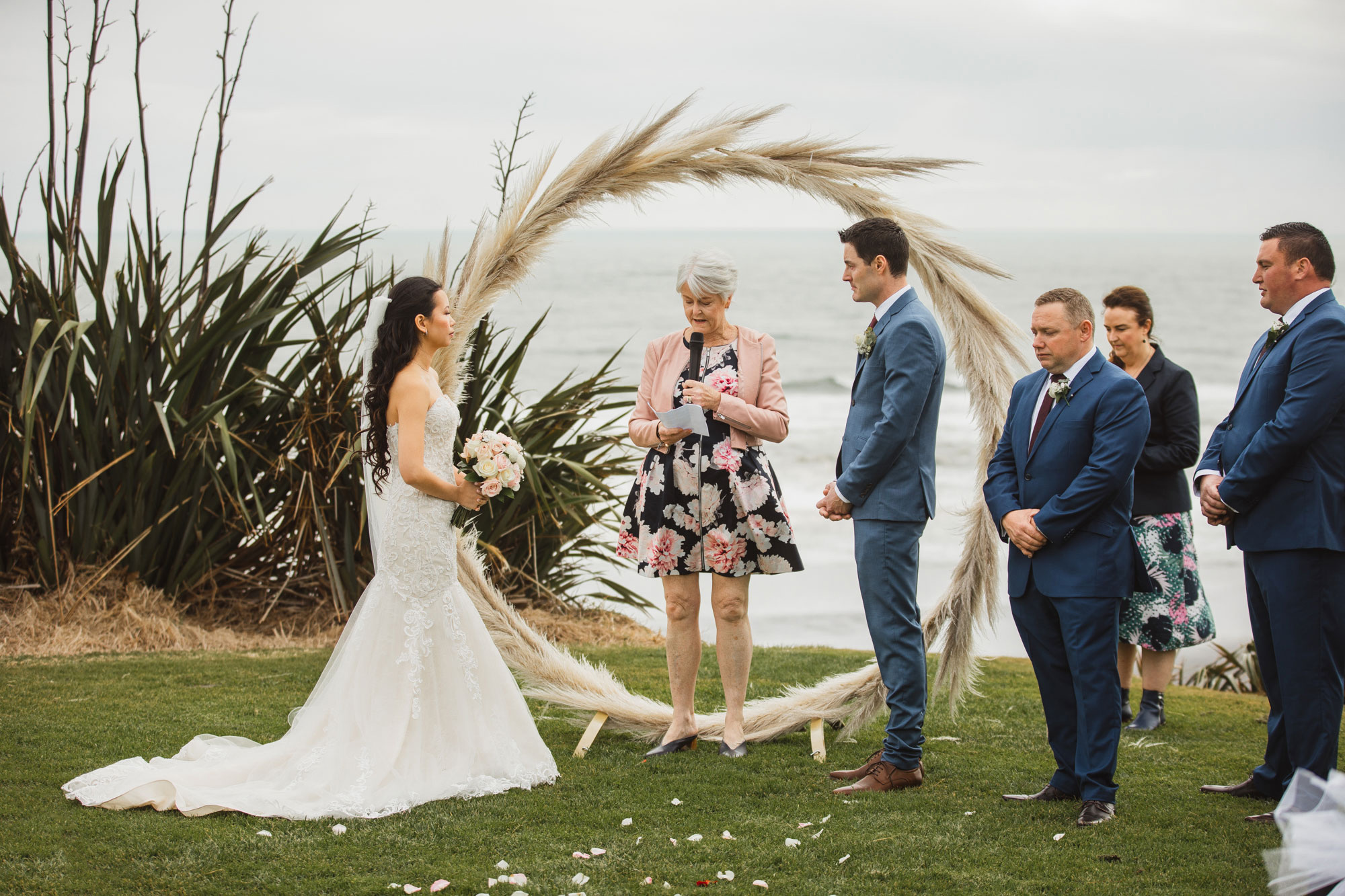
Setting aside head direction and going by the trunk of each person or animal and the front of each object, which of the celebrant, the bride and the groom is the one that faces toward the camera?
the celebrant

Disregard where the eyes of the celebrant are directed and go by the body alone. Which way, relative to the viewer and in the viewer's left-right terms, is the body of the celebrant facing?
facing the viewer

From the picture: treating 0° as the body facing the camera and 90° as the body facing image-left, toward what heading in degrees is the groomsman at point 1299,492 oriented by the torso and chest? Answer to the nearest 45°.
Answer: approximately 90°

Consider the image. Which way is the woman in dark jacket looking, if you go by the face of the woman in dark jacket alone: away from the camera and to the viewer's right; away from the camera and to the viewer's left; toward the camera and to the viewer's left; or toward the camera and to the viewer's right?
toward the camera and to the viewer's left

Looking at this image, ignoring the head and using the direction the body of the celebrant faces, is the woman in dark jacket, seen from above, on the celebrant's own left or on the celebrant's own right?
on the celebrant's own left

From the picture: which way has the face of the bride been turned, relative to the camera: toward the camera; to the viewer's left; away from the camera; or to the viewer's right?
to the viewer's right

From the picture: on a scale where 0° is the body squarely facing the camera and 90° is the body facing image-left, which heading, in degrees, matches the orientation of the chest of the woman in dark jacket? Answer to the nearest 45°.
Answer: approximately 45°

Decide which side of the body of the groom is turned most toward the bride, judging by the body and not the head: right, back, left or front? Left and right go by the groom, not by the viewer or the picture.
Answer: front

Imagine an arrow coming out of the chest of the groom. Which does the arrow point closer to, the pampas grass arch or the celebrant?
the celebrant

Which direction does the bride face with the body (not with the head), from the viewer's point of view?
to the viewer's right

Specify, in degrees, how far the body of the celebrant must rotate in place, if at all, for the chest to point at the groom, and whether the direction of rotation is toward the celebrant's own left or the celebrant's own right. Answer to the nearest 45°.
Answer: approximately 45° to the celebrant's own left

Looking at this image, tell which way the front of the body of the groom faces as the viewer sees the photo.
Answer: to the viewer's left

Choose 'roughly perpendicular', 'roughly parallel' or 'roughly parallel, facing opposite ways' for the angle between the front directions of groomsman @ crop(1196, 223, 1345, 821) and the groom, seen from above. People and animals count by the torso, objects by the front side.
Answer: roughly parallel
